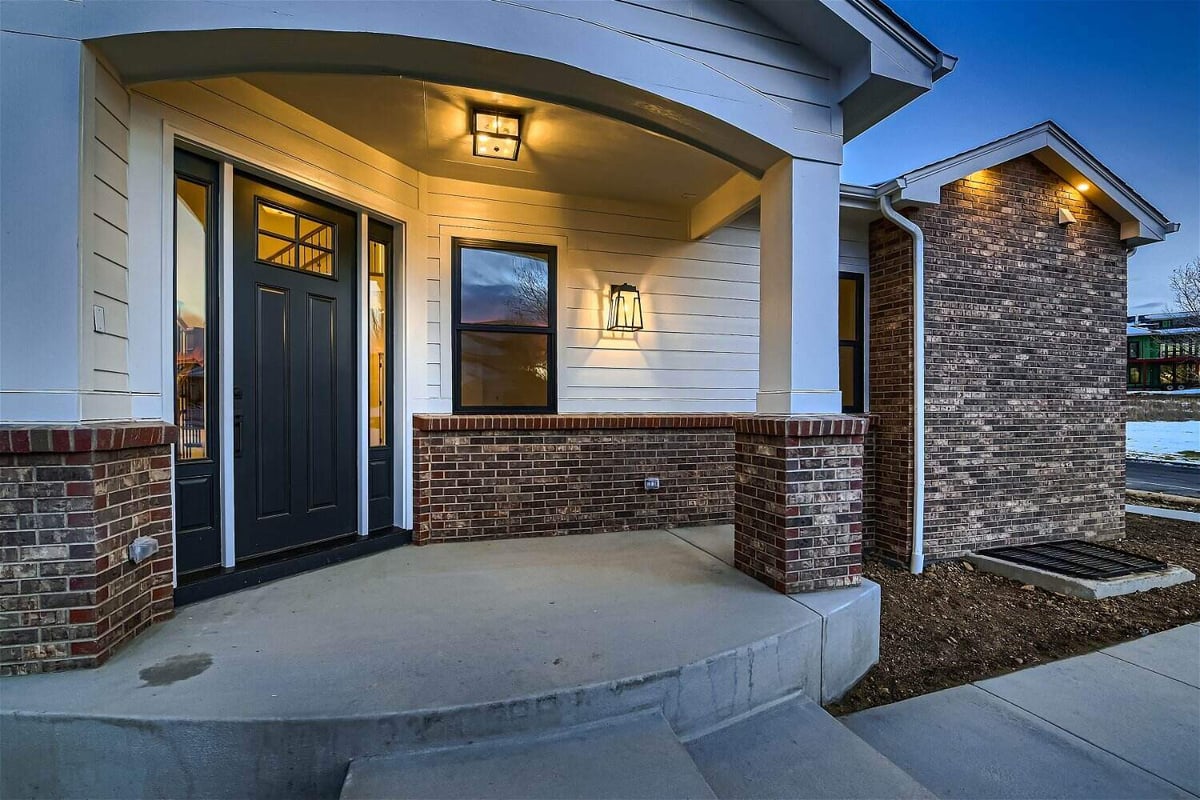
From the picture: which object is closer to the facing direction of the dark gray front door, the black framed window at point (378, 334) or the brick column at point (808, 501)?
the brick column

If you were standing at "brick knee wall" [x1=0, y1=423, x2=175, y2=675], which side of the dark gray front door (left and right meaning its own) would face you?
right

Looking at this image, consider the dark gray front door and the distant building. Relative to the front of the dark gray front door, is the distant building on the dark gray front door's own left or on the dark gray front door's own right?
on the dark gray front door's own left

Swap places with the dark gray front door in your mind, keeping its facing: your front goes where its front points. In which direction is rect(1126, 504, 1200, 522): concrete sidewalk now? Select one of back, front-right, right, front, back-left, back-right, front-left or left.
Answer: front-left

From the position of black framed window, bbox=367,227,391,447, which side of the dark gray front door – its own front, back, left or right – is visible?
left

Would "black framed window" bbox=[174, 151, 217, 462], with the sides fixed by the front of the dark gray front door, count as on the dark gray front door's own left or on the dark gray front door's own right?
on the dark gray front door's own right

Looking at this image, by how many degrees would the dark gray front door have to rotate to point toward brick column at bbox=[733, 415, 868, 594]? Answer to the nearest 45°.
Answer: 0° — it already faces it

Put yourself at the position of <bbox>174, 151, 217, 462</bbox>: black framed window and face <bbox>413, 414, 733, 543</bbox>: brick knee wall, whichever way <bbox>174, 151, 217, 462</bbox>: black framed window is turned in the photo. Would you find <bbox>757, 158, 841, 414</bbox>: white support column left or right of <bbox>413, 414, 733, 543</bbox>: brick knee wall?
right

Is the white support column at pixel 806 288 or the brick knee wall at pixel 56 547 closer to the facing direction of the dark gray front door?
the white support column

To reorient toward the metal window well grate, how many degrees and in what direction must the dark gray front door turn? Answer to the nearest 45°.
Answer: approximately 45° to its left
